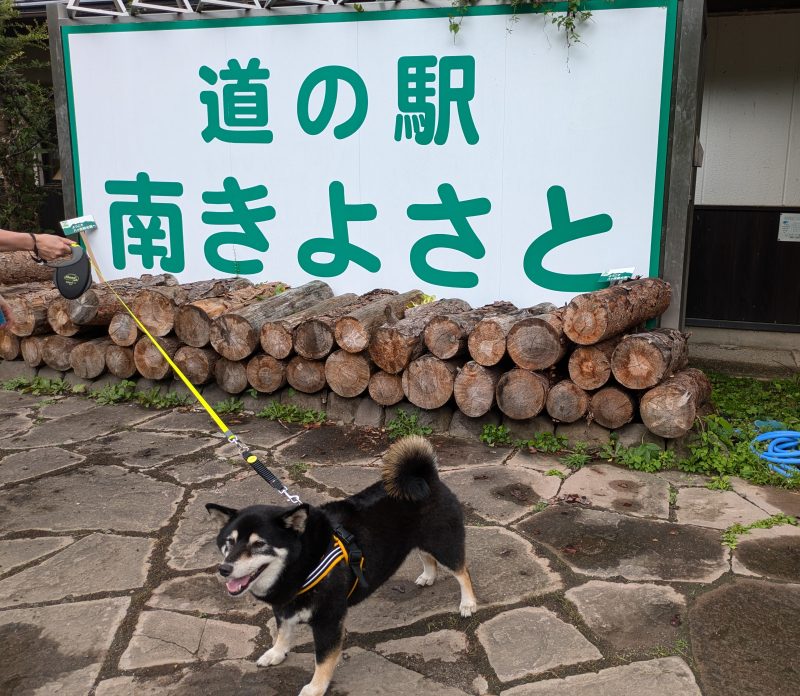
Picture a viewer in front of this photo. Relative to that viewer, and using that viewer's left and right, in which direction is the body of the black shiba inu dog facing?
facing the viewer and to the left of the viewer

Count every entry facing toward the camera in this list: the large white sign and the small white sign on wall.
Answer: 2

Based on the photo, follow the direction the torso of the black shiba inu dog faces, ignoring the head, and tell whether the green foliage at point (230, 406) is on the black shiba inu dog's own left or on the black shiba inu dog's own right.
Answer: on the black shiba inu dog's own right

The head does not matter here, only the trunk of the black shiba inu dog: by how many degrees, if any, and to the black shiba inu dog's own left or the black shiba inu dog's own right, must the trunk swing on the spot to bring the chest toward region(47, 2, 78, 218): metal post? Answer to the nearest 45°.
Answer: approximately 90° to the black shiba inu dog's own right

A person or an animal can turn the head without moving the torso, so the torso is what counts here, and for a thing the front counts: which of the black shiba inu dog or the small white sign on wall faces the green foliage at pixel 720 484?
the small white sign on wall

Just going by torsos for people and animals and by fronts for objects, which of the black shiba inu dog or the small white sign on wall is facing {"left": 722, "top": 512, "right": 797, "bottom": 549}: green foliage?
the small white sign on wall

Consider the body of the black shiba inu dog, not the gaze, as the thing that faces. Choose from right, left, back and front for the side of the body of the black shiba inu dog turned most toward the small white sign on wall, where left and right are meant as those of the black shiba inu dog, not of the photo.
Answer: back

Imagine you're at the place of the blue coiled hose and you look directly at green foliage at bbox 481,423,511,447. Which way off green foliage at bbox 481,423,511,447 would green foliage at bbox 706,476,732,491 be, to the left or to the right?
left

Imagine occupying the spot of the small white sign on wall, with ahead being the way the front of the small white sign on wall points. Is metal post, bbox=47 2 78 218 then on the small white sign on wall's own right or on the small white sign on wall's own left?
on the small white sign on wall's own right

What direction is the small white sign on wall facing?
toward the camera

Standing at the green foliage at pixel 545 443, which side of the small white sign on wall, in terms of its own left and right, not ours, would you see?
front

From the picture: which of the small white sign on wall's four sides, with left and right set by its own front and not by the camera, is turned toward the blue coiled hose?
front

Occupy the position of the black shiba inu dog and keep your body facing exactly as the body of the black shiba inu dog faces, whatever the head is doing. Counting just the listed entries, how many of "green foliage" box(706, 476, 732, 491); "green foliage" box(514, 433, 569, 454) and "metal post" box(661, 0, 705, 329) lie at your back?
3

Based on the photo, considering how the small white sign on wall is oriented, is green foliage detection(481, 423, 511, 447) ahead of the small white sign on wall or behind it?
ahead
